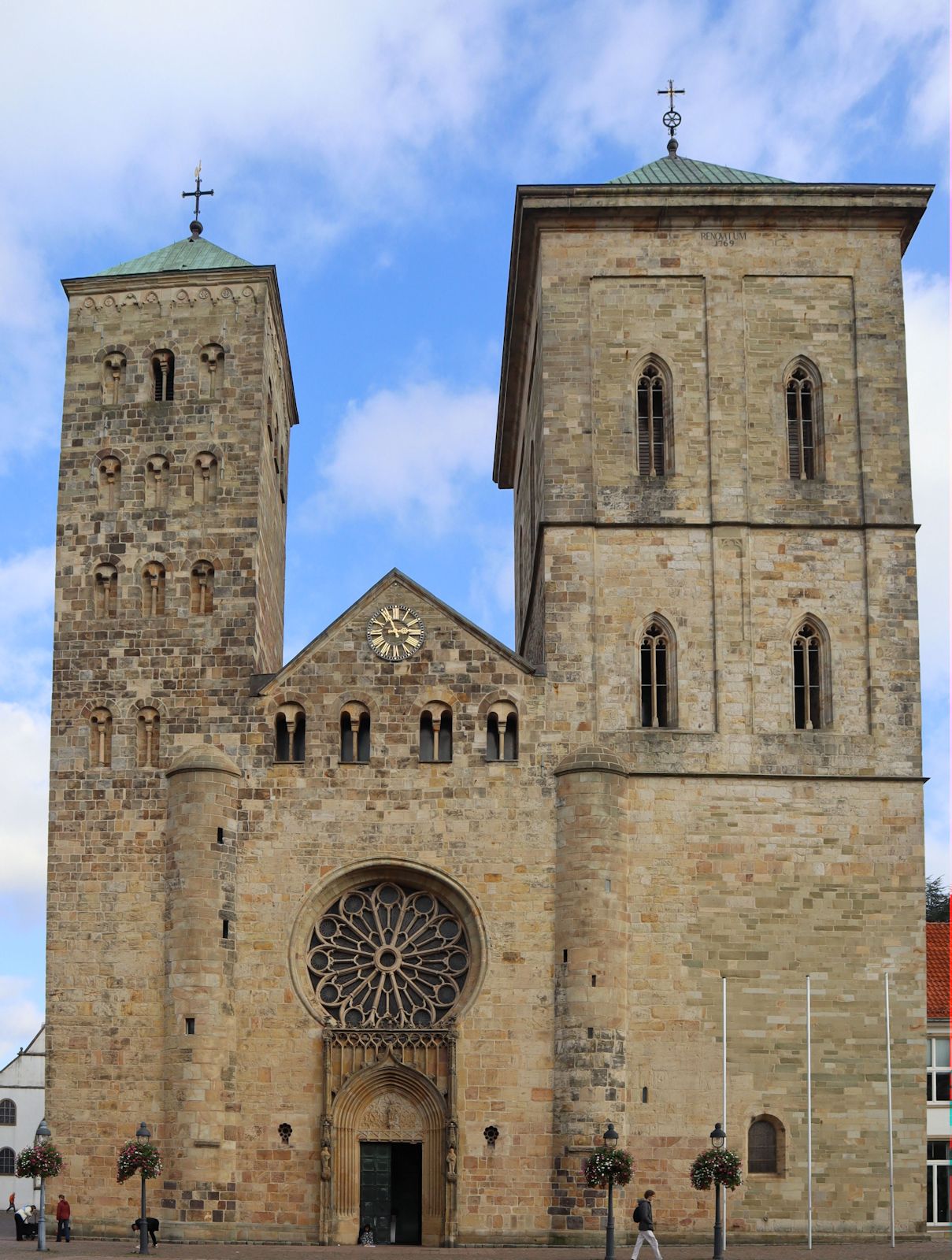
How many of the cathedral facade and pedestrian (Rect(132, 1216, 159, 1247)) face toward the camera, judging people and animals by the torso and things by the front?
1

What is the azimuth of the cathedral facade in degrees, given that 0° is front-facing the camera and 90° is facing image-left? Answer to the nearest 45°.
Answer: approximately 0°

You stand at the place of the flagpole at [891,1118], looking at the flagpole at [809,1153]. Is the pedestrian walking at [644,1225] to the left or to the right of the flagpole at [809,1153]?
left
